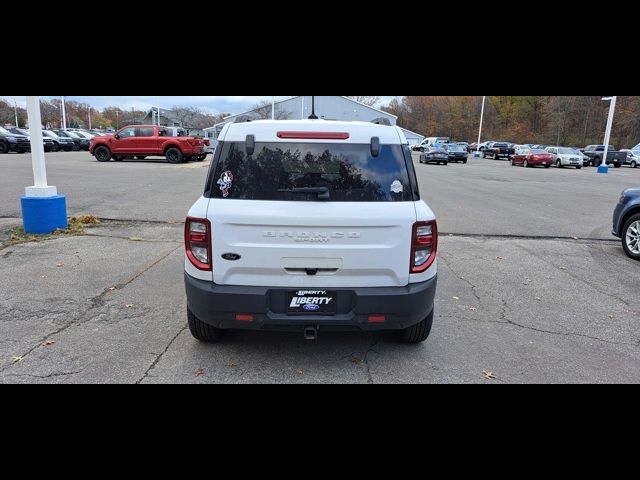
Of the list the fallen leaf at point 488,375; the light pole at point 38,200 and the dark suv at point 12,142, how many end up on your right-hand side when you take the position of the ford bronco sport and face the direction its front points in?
1

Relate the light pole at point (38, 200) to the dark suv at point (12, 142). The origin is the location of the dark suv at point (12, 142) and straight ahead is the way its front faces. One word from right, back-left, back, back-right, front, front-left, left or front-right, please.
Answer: front-right

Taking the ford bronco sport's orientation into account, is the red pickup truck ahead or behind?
ahead

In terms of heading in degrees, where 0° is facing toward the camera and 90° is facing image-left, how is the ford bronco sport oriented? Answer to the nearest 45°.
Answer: approximately 180°

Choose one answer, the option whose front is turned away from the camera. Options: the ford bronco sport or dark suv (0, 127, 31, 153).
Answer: the ford bronco sport

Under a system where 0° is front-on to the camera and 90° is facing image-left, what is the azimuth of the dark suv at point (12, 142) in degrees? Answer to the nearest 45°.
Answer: approximately 315°

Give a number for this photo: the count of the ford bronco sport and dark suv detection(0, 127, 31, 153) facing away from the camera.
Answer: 1

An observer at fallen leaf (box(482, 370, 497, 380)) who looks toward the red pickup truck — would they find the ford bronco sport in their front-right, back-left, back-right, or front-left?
front-left
